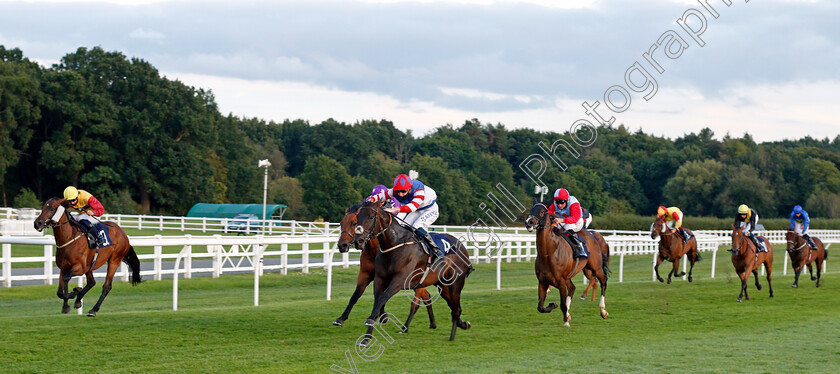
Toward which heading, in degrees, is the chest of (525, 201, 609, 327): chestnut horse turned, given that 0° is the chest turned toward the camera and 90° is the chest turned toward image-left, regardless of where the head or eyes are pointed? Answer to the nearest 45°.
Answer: approximately 45°

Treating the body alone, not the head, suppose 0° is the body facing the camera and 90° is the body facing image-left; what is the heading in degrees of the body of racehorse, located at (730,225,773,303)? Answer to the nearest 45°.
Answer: approximately 45°

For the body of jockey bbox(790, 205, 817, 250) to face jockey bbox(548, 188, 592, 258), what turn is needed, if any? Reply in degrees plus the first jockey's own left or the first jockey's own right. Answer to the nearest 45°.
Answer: approximately 45° to the first jockey's own left

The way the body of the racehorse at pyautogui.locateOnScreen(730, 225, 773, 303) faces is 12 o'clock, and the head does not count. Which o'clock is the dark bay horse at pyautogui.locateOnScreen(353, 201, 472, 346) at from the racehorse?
The dark bay horse is roughly at 11 o'clock from the racehorse.

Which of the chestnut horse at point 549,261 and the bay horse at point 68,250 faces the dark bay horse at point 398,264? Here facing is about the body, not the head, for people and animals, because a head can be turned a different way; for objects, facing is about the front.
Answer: the chestnut horse at point 549,261

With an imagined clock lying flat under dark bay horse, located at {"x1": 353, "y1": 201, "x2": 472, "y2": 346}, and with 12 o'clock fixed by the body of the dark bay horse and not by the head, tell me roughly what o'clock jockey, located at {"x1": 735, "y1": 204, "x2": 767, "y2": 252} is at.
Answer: The jockey is roughly at 6 o'clock from the dark bay horse.

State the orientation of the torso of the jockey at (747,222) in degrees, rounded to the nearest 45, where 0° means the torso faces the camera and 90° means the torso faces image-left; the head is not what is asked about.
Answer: approximately 45°

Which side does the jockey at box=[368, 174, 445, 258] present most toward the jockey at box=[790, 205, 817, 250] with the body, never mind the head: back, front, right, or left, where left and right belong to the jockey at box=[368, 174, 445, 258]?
back

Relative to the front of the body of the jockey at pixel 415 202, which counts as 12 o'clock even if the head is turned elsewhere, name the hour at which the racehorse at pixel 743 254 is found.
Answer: The racehorse is roughly at 6 o'clock from the jockey.

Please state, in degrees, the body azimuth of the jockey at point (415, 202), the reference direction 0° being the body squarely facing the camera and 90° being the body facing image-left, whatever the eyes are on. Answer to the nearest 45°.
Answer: approximately 45°

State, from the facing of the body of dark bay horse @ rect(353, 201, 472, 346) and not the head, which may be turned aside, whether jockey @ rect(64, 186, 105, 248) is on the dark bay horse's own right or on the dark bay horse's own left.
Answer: on the dark bay horse's own right

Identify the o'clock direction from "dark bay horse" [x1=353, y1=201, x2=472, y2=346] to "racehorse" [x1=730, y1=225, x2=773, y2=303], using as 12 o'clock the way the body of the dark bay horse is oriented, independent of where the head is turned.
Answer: The racehorse is roughly at 6 o'clock from the dark bay horse.
